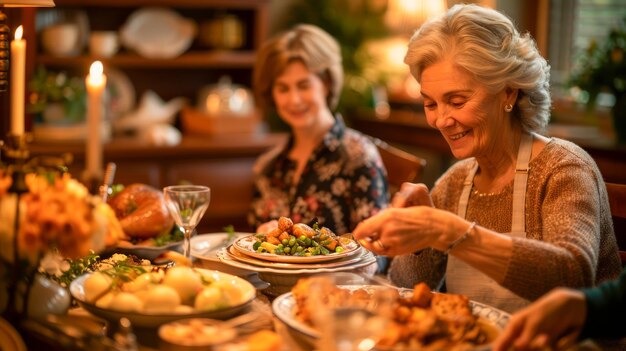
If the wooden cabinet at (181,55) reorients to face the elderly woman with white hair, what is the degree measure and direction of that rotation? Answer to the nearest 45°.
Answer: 0° — it already faces them

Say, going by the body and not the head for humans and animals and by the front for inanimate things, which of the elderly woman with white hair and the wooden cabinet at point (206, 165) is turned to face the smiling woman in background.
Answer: the wooden cabinet

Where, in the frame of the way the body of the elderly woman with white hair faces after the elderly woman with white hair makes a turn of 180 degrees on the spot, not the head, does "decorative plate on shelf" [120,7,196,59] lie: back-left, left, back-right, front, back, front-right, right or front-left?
left

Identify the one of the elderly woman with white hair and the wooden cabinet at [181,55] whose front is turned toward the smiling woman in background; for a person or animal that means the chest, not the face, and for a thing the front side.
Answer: the wooden cabinet

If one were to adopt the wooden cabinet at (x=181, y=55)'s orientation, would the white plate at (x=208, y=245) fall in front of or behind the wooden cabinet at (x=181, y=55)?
in front

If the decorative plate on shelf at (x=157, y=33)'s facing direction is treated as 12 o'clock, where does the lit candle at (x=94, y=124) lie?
The lit candle is roughly at 12 o'clock from the decorative plate on shelf.

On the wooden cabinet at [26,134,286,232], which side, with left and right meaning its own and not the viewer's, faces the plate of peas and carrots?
front

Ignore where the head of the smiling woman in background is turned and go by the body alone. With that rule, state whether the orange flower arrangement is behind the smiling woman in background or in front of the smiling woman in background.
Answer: in front
